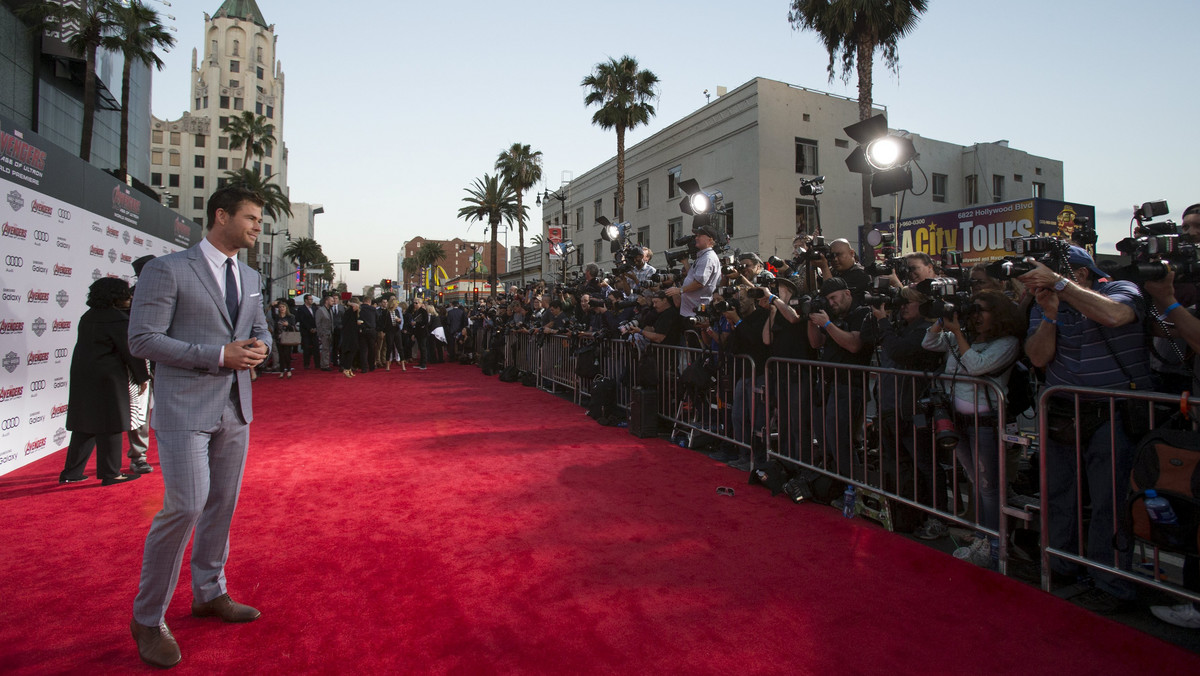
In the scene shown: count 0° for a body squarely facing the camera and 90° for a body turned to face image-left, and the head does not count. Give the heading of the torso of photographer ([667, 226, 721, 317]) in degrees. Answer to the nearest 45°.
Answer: approximately 90°

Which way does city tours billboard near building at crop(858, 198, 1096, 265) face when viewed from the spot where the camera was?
facing the viewer and to the left of the viewer

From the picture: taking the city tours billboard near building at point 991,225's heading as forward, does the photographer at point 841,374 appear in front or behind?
in front

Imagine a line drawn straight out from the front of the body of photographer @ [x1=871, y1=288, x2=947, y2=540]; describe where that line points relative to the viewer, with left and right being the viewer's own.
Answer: facing to the left of the viewer

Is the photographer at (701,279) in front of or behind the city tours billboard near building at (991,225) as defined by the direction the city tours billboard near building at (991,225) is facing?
in front

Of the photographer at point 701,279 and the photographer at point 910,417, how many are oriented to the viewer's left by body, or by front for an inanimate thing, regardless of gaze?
2

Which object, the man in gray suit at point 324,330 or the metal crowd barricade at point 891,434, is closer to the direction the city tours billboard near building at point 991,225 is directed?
the man in gray suit
